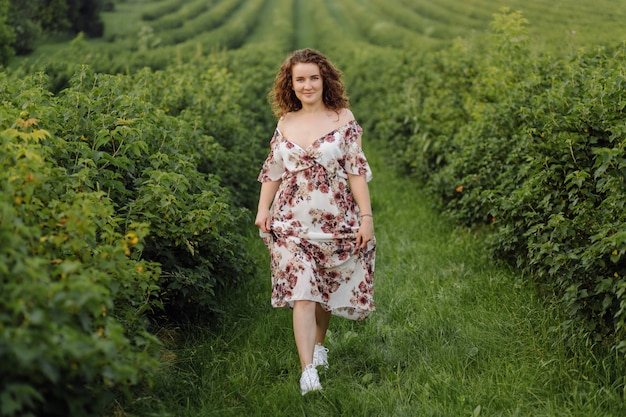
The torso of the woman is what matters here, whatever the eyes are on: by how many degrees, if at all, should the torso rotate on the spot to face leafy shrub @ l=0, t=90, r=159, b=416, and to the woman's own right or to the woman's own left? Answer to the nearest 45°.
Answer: approximately 45° to the woman's own right

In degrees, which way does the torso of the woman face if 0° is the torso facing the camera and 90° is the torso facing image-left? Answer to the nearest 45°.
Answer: approximately 0°
